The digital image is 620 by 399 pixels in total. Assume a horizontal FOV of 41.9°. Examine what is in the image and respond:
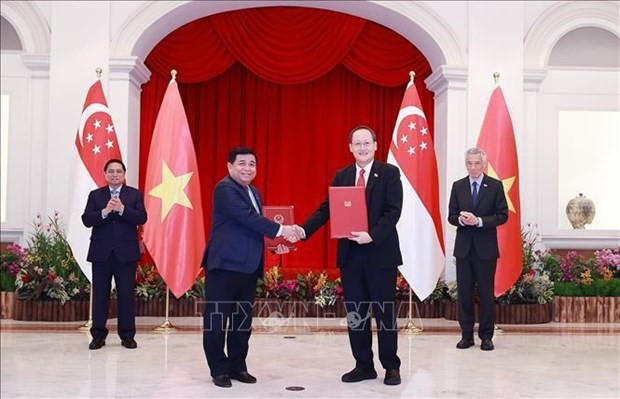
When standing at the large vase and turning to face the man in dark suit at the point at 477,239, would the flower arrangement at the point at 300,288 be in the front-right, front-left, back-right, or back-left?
front-right

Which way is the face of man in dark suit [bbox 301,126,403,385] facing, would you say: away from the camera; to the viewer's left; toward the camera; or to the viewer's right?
toward the camera

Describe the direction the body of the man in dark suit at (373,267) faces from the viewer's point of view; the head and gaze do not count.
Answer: toward the camera

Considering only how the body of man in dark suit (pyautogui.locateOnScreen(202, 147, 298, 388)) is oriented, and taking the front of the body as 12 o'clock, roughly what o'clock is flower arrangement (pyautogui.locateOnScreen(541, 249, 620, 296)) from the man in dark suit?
The flower arrangement is roughly at 9 o'clock from the man in dark suit.

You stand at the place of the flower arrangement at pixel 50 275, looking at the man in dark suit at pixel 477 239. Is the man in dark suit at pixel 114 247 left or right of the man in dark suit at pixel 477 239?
right

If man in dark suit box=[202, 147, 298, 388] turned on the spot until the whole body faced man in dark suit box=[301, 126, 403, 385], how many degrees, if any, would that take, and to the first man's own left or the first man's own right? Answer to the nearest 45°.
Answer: approximately 45° to the first man's own left

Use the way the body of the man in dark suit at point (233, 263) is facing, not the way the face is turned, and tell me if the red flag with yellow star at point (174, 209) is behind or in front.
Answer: behind

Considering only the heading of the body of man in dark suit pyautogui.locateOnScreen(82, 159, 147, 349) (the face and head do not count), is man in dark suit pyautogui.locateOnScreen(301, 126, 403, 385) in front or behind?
in front

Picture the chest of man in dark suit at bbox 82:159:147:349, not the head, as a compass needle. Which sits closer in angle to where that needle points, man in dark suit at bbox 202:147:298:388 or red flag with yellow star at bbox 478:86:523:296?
the man in dark suit

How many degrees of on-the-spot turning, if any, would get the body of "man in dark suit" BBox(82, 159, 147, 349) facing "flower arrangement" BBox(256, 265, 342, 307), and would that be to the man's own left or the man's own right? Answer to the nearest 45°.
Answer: approximately 135° to the man's own left

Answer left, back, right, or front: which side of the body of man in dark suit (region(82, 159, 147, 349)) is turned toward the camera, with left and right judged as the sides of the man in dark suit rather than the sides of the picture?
front

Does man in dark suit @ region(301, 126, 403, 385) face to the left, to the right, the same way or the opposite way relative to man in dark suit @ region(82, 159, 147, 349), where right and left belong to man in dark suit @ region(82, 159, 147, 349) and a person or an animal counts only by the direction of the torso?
the same way

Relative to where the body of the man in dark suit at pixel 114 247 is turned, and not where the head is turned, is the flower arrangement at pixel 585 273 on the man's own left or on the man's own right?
on the man's own left

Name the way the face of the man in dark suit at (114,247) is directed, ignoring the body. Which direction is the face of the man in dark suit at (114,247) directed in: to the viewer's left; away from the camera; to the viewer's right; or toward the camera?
toward the camera

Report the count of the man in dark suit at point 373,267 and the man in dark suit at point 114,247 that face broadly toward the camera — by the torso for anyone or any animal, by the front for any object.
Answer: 2

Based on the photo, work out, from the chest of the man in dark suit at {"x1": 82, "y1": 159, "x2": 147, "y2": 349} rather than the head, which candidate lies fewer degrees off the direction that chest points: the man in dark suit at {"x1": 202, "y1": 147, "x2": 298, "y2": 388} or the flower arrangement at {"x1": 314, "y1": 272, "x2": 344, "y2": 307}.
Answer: the man in dark suit

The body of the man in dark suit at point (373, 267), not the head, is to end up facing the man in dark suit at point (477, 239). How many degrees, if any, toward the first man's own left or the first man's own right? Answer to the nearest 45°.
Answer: approximately 135° to the first man's own left

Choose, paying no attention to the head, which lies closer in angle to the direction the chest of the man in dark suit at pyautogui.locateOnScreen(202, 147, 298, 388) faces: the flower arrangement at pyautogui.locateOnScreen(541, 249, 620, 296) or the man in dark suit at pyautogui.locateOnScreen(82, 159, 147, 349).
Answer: the flower arrangement
